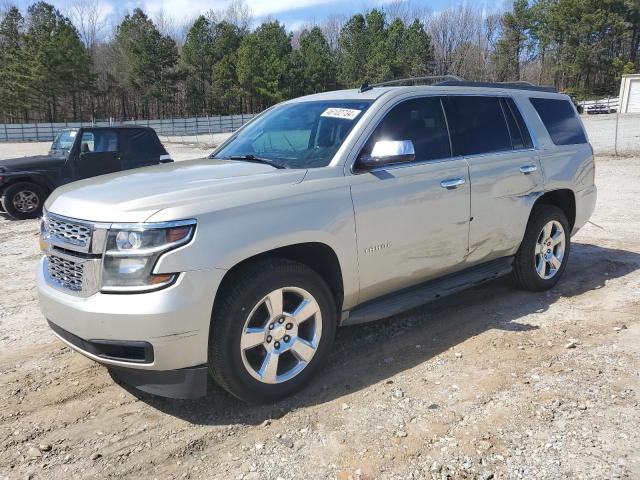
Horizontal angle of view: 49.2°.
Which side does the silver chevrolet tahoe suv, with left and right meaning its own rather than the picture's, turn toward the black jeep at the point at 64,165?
right

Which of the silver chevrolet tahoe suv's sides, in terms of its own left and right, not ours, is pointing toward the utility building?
back

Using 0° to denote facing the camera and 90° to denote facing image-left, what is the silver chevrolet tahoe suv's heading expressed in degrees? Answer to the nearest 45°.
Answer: approximately 45°
